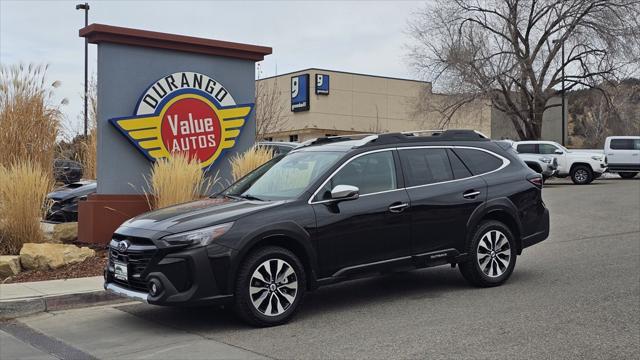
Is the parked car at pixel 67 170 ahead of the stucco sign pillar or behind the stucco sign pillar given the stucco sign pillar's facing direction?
behind

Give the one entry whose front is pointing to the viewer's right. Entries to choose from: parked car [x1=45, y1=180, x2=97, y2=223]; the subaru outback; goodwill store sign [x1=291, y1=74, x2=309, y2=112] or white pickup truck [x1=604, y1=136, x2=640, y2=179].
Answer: the white pickup truck

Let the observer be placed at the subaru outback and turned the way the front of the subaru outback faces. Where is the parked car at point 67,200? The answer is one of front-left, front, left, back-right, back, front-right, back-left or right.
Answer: right

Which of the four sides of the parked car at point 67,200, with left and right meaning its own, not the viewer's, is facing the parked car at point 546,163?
back

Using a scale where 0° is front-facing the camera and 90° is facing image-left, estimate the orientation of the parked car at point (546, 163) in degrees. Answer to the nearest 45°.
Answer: approximately 315°

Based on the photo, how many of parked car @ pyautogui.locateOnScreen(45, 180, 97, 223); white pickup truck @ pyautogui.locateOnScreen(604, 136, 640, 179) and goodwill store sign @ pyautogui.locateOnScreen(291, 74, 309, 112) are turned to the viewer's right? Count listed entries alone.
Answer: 1

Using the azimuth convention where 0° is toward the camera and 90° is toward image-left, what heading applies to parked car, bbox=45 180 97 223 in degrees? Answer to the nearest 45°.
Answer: approximately 45°

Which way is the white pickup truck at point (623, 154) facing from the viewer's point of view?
to the viewer's right

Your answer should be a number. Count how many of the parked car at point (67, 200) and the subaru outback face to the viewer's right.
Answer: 0

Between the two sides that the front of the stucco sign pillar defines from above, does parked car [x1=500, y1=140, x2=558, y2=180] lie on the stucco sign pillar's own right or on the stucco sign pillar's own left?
on the stucco sign pillar's own left

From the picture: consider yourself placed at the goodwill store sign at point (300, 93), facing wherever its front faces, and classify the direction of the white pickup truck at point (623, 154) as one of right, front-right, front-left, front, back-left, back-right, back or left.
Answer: left

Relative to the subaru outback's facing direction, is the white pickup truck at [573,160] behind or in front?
behind

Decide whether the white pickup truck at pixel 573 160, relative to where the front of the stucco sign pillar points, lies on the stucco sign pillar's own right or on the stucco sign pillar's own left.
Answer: on the stucco sign pillar's own left

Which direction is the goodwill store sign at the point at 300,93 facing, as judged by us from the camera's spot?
facing the viewer and to the left of the viewer
